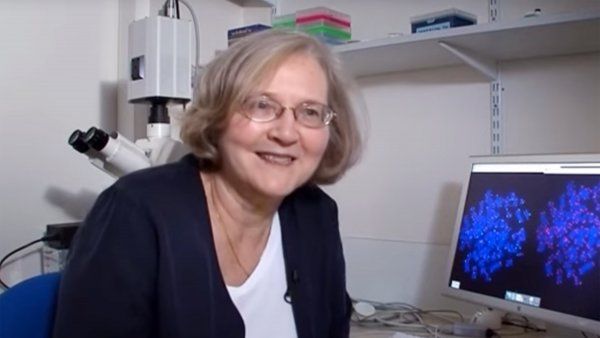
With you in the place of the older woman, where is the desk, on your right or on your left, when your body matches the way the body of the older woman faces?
on your left

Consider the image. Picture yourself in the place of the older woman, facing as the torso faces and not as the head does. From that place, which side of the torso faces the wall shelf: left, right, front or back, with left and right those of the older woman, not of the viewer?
left

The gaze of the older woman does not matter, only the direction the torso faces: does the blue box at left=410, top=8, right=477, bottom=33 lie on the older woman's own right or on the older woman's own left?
on the older woman's own left

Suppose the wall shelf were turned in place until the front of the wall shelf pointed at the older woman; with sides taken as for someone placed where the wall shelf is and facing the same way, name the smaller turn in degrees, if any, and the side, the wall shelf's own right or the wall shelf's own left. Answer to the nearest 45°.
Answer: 0° — it already faces them

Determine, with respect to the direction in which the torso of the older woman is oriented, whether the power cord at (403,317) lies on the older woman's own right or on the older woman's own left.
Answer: on the older woman's own left

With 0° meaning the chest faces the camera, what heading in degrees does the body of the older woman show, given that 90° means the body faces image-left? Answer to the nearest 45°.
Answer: approximately 315°
